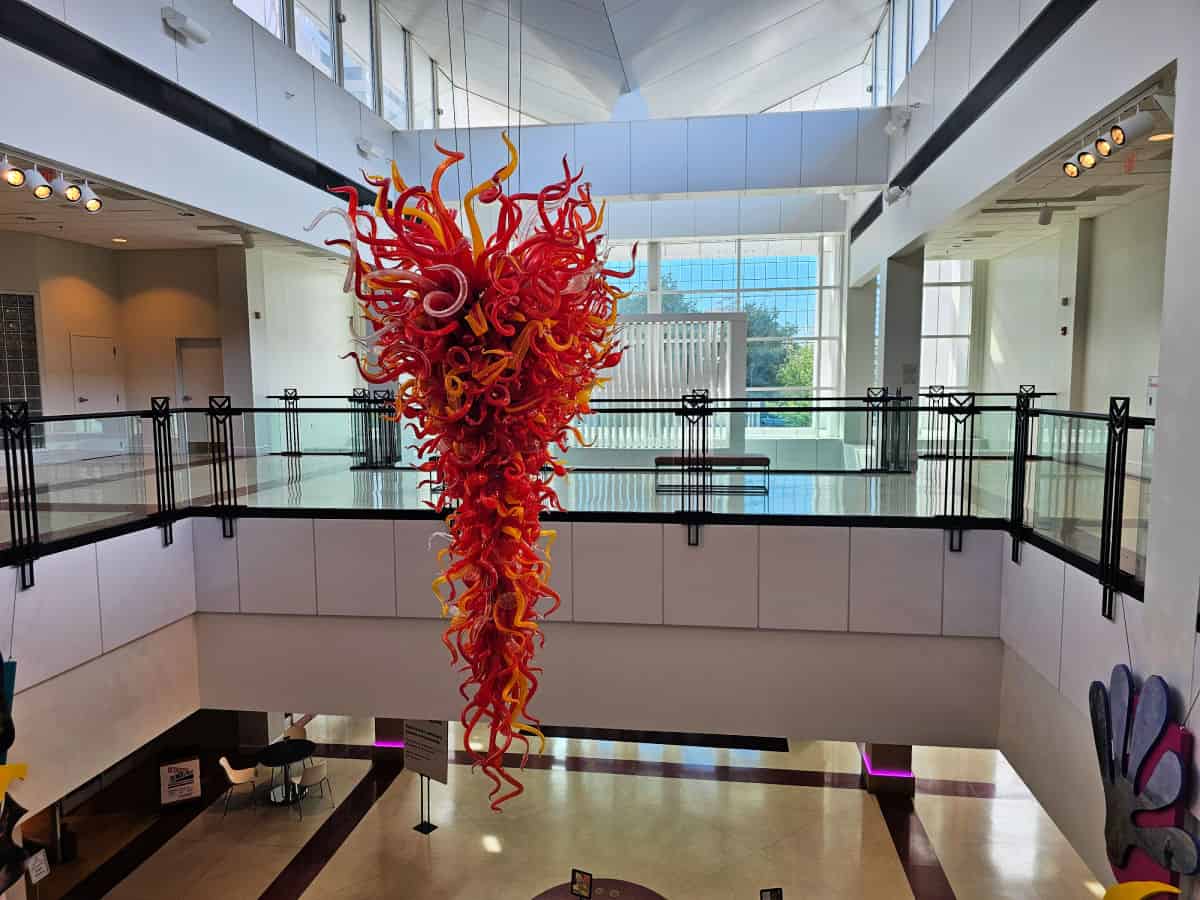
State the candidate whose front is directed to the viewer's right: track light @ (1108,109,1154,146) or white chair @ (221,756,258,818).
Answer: the white chair

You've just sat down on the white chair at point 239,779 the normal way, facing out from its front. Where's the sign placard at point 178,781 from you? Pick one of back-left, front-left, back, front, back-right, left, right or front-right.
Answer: back

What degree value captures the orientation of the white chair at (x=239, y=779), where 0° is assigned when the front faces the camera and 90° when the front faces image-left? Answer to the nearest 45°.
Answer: approximately 270°

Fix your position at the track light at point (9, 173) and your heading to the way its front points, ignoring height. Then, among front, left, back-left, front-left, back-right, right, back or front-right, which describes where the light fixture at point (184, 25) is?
left

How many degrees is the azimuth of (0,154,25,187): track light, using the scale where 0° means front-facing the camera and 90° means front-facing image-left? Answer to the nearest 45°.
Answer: approximately 315°

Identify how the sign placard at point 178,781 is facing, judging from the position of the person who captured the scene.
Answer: facing the viewer and to the right of the viewer

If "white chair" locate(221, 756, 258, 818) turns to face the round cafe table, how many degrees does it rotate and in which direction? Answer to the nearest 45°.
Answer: approximately 45° to its right

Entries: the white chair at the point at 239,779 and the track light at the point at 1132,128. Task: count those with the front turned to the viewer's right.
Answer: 1

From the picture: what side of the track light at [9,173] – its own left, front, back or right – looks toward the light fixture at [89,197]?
left
